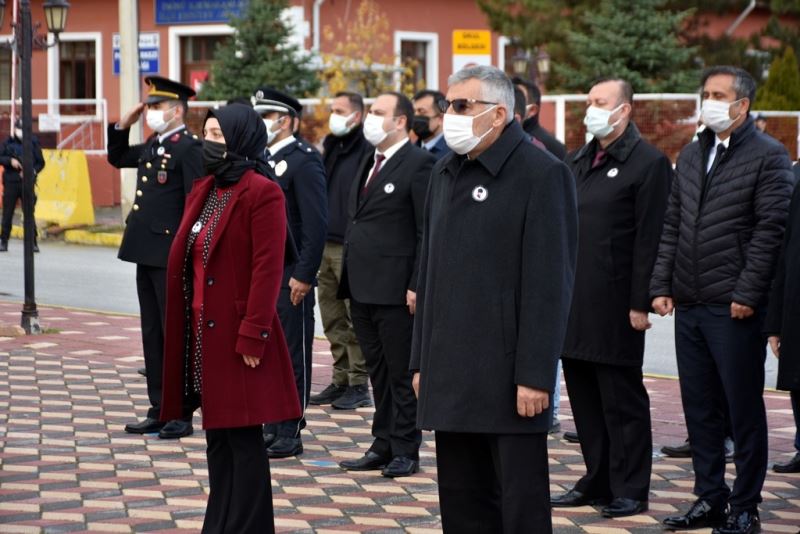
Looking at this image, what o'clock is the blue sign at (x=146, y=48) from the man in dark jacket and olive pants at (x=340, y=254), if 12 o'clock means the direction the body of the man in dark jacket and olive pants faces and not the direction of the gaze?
The blue sign is roughly at 4 o'clock from the man in dark jacket and olive pants.

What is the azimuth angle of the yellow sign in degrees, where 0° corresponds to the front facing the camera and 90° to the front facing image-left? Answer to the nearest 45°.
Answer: approximately 0°

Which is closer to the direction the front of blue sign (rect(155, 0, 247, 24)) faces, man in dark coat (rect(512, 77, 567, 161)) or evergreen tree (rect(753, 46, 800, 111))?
the man in dark coat

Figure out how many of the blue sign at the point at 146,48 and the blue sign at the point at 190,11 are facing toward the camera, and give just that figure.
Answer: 2

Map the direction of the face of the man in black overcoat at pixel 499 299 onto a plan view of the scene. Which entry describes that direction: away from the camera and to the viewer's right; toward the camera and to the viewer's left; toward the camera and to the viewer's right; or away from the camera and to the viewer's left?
toward the camera and to the viewer's left

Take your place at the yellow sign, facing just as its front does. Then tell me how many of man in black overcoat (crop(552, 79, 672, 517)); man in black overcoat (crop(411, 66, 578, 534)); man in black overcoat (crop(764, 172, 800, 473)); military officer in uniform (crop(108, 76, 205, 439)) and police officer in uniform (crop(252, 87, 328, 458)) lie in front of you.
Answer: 5

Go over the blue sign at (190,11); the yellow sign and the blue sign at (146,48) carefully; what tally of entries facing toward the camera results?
3

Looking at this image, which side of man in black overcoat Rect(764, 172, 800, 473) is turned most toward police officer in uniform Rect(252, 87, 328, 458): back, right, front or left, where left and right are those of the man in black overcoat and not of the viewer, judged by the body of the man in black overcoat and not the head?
right

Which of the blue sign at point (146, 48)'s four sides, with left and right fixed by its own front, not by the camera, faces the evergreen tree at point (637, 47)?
left

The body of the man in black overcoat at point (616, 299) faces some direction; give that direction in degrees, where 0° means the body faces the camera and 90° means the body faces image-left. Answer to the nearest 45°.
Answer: approximately 45°

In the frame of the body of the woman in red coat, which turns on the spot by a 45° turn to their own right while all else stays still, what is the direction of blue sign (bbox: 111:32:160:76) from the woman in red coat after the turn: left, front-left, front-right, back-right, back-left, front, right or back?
right

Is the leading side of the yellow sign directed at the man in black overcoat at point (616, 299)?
yes

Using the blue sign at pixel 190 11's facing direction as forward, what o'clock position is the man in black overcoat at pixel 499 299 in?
The man in black overcoat is roughly at 12 o'clock from the blue sign.
